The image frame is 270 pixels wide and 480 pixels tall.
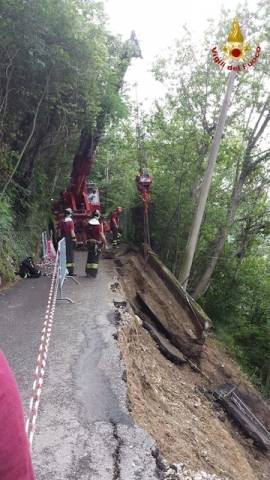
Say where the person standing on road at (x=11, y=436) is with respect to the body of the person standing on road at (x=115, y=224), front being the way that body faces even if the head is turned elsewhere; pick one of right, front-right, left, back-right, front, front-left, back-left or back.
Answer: right

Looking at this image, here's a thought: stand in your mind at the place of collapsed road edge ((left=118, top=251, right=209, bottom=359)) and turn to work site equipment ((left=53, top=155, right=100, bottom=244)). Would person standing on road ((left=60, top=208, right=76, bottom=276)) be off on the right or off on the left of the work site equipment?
left

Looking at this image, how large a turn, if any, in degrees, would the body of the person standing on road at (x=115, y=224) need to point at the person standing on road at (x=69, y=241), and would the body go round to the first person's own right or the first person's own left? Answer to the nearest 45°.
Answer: approximately 90° to the first person's own right

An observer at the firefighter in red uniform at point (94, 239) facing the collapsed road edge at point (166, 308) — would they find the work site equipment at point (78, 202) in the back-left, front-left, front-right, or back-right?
back-left

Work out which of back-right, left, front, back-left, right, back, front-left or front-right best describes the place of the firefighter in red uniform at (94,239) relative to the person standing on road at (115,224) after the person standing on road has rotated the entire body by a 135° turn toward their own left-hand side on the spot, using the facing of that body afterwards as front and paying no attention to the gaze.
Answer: back-left

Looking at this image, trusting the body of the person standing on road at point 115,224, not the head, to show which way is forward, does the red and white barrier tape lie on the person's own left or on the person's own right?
on the person's own right
